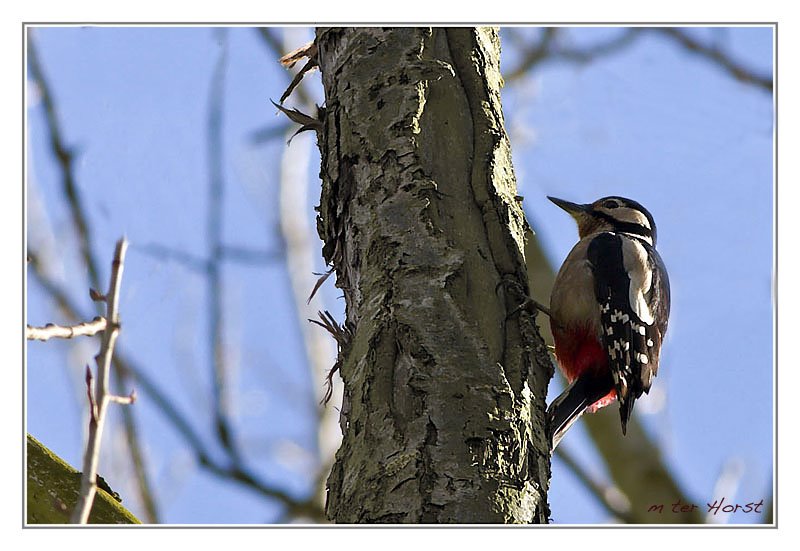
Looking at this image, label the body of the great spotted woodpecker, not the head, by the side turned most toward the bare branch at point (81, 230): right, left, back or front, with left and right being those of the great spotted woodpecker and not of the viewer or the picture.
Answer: front

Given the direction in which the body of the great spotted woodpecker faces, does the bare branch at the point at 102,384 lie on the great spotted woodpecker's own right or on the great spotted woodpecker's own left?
on the great spotted woodpecker's own left

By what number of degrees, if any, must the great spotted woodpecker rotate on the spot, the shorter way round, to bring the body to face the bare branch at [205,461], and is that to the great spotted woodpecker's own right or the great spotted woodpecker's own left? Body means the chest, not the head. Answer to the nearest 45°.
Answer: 0° — it already faces it

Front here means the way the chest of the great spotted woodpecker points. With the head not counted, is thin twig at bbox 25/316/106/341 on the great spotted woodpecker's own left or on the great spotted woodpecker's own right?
on the great spotted woodpecker's own left

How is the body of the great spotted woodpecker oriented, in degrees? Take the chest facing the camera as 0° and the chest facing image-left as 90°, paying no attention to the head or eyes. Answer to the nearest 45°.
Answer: approximately 90°
